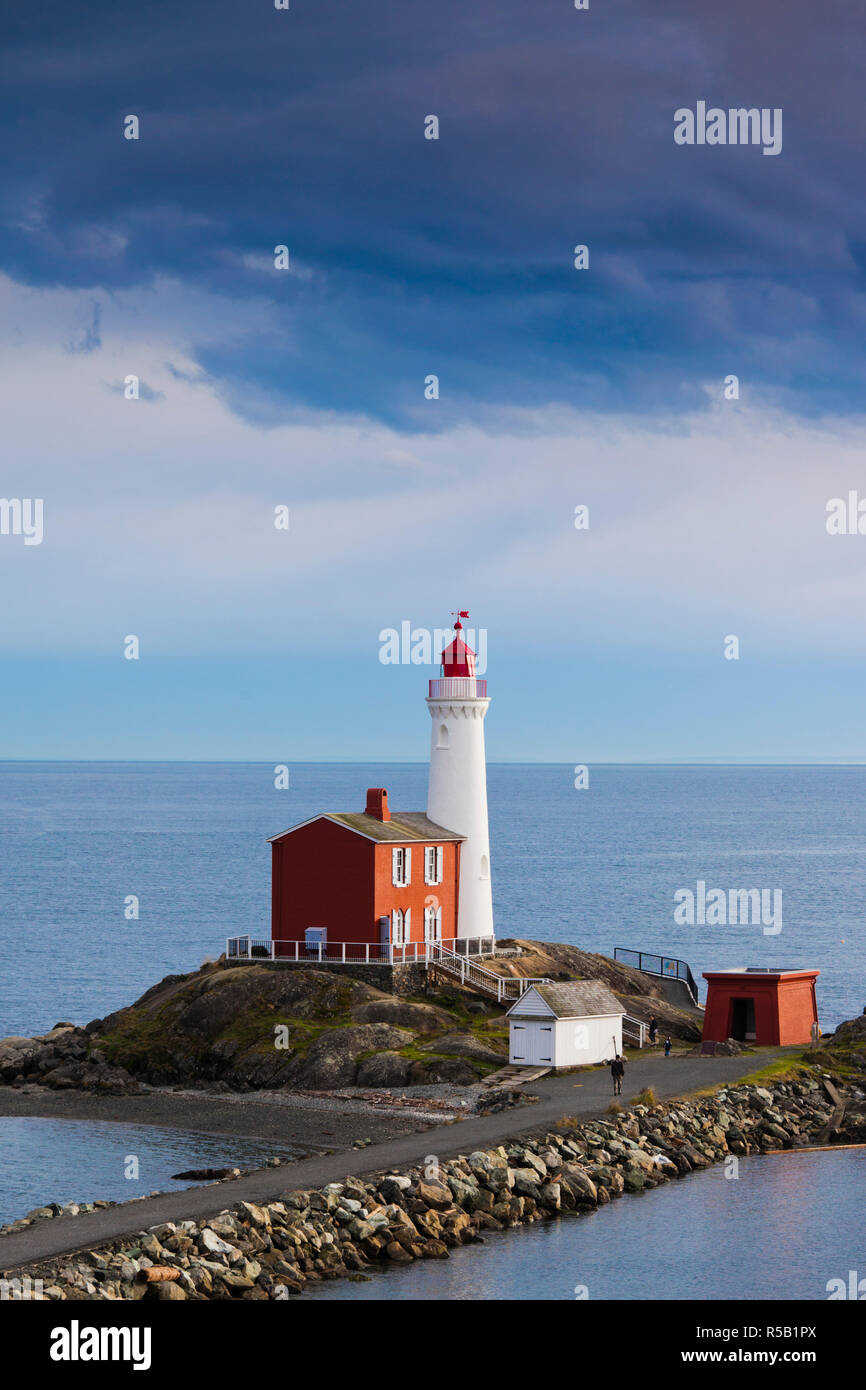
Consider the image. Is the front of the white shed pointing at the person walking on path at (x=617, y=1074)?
no

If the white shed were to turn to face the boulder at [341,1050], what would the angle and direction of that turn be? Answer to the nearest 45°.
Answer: approximately 45° to its right

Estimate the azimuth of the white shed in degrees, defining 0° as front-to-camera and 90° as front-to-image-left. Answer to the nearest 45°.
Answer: approximately 45°

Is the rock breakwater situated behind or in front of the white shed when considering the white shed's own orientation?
in front

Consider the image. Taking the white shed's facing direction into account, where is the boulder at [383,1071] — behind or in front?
in front
